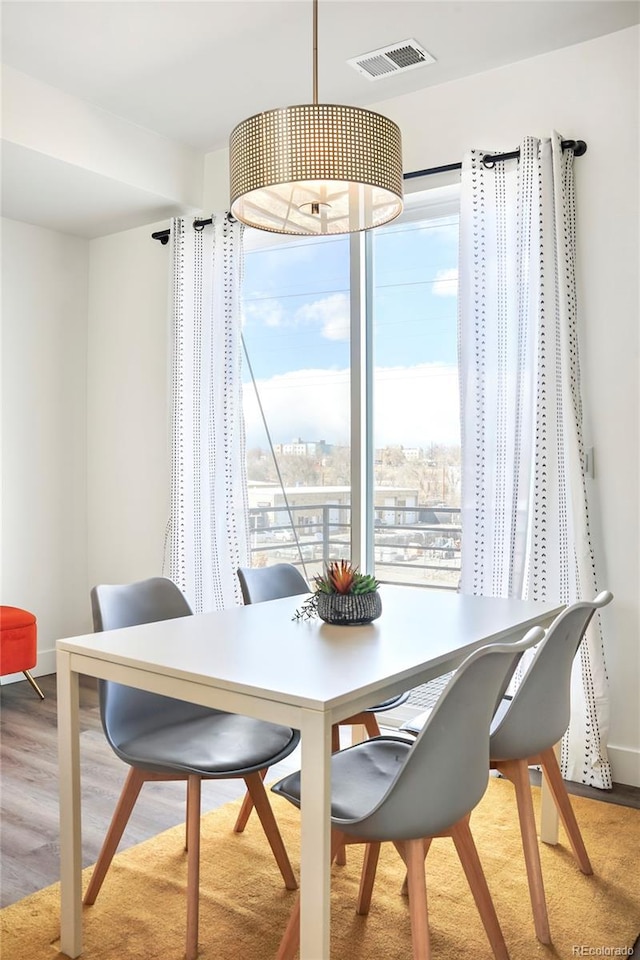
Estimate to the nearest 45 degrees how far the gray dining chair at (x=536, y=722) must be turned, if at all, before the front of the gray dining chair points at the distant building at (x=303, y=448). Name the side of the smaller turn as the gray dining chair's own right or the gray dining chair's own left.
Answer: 0° — it already faces it

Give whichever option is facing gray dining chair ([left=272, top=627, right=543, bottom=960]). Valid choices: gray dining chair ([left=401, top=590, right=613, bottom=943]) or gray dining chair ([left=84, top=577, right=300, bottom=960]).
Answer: gray dining chair ([left=84, top=577, right=300, bottom=960])

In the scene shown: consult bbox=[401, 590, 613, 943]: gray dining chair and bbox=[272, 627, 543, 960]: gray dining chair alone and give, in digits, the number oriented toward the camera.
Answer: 0

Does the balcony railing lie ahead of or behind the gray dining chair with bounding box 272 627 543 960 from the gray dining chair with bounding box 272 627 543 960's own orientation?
ahead

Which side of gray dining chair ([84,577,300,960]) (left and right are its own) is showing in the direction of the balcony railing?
left

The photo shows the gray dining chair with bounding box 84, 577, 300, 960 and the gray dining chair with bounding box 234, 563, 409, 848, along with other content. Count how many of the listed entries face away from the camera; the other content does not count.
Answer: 0

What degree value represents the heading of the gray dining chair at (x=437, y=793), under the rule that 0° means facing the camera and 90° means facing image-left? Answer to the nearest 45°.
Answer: approximately 135°

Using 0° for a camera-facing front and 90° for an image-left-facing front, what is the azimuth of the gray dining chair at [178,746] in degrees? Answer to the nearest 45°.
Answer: approximately 315°

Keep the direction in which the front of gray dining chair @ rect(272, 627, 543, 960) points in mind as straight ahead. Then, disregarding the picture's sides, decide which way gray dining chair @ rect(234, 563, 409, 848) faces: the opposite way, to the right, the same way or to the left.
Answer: the opposite way

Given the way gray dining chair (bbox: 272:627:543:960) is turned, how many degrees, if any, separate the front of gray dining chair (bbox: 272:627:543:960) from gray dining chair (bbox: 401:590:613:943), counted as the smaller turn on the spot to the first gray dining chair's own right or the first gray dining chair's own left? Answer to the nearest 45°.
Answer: approximately 90° to the first gray dining chair's own right

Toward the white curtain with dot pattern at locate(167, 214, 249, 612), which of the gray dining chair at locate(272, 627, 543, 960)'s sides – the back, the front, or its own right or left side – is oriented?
front

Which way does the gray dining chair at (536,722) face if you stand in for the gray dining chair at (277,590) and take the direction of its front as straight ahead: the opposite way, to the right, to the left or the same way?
the opposite way
